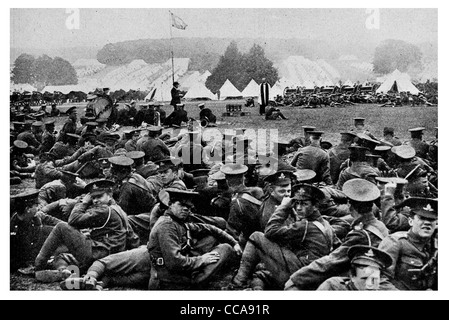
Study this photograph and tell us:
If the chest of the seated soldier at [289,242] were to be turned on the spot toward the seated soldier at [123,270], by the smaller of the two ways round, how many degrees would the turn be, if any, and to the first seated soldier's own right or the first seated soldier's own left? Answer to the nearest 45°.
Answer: approximately 45° to the first seated soldier's own right

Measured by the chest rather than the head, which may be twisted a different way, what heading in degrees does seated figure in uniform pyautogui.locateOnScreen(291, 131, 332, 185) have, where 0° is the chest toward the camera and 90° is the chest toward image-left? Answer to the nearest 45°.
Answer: approximately 180°

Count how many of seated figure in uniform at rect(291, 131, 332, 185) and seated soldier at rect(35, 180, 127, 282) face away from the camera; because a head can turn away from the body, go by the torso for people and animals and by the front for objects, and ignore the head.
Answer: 1

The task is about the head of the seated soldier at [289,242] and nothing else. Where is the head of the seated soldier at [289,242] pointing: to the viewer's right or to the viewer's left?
to the viewer's left

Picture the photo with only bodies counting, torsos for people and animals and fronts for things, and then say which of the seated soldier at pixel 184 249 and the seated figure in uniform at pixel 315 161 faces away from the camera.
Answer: the seated figure in uniform
